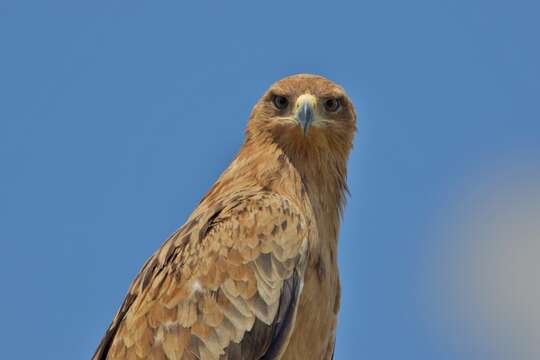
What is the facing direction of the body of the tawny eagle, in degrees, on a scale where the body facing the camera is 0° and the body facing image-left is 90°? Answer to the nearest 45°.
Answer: approximately 315°
